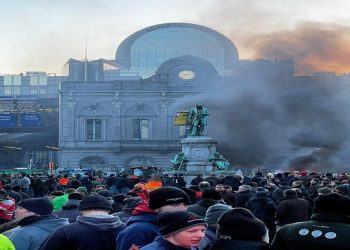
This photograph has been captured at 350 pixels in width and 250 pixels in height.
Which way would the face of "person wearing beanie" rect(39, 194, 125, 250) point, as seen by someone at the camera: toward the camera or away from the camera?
away from the camera

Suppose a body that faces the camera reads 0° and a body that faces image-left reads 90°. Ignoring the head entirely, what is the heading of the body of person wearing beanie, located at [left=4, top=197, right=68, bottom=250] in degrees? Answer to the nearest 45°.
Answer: approximately 135°

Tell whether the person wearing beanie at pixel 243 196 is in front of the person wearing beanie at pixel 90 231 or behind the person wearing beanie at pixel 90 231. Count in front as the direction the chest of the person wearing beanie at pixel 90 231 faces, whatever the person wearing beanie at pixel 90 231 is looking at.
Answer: in front

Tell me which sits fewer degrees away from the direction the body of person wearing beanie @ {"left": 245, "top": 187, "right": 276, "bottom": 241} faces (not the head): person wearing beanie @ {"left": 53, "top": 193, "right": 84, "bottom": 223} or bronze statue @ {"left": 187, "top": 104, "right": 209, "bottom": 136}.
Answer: the bronze statue

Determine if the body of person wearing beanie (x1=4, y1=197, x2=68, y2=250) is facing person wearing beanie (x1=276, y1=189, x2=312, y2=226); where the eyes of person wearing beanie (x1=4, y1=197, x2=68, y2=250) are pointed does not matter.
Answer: no

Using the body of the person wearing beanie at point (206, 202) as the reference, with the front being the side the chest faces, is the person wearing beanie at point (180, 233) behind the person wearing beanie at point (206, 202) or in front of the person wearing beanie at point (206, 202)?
behind

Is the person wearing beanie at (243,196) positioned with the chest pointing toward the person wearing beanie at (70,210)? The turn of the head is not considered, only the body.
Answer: no

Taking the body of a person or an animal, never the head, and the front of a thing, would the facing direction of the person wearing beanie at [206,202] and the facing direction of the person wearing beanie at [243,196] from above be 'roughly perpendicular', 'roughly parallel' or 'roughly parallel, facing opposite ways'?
roughly parallel

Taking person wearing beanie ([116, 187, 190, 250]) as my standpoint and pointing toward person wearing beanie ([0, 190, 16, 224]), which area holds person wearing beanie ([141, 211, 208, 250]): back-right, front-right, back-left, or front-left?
back-left

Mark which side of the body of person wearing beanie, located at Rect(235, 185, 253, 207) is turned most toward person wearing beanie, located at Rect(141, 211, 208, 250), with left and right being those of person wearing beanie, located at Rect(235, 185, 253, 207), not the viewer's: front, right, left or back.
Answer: back

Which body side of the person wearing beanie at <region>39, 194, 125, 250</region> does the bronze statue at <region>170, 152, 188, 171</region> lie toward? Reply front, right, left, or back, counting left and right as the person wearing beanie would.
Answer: front

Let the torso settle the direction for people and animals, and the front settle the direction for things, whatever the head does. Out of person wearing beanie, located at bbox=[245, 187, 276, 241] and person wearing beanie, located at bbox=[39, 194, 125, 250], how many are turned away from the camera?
2

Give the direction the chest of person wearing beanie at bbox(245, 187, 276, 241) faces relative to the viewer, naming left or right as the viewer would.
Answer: facing away from the viewer

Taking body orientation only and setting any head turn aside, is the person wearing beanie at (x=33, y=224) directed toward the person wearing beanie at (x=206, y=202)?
no

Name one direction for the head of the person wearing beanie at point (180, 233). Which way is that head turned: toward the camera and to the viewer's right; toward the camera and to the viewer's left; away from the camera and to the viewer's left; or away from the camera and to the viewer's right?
toward the camera and to the viewer's right
